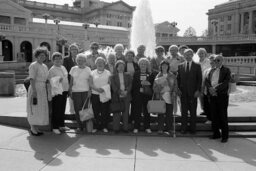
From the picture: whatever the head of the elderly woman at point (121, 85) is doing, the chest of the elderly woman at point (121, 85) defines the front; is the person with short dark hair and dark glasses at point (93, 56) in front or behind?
behind

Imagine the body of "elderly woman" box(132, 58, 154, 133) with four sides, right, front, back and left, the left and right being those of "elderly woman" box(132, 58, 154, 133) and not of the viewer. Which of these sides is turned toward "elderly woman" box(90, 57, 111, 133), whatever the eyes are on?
right

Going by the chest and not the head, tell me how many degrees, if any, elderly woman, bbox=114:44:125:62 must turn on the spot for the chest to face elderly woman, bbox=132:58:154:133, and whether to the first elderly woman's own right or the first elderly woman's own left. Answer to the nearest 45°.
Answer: approximately 45° to the first elderly woman's own left

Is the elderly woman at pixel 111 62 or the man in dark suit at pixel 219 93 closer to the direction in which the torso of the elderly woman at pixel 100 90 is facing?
the man in dark suit

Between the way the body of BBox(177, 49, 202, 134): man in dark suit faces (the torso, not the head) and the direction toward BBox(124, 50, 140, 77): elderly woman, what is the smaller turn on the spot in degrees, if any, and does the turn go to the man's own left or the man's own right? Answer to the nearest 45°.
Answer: approximately 90° to the man's own right

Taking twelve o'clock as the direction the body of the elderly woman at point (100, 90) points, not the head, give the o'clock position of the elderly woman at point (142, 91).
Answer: the elderly woman at point (142, 91) is roughly at 9 o'clock from the elderly woman at point (100, 90).

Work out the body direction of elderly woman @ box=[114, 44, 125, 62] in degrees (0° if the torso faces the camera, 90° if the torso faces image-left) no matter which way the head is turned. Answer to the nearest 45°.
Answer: approximately 0°

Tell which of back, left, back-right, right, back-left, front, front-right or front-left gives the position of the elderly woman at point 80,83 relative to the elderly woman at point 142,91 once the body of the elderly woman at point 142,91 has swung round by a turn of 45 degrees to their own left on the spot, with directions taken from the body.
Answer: back-right

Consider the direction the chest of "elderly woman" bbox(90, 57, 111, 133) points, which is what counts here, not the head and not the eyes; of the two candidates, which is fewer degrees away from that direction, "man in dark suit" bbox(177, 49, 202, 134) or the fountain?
the man in dark suit

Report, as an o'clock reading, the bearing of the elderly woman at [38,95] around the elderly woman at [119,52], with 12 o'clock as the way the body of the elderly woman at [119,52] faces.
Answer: the elderly woman at [38,95] is roughly at 2 o'clock from the elderly woman at [119,52].
